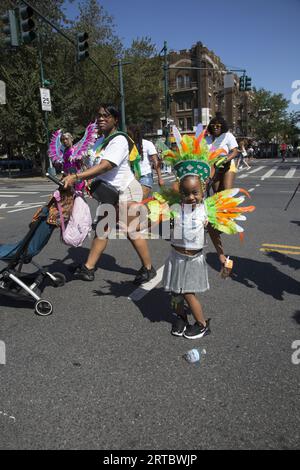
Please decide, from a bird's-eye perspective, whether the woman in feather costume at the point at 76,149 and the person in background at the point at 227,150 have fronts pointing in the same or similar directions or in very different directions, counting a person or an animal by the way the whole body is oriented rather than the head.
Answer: same or similar directions

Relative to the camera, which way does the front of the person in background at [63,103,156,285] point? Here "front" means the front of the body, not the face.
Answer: to the viewer's left

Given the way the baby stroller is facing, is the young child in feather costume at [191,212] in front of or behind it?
behind

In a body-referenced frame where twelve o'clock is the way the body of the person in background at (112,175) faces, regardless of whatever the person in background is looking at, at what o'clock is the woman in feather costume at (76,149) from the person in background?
The woman in feather costume is roughly at 2 o'clock from the person in background.

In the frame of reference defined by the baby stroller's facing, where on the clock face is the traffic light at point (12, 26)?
The traffic light is roughly at 3 o'clock from the baby stroller.

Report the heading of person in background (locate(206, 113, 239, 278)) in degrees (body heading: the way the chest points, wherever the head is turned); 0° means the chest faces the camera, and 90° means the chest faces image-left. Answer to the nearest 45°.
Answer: approximately 45°

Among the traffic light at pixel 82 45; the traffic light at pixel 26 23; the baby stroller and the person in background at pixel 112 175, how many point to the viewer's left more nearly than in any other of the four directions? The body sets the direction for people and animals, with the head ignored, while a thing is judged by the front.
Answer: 2

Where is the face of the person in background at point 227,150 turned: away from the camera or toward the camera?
toward the camera

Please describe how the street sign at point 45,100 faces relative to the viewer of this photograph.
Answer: facing the viewer

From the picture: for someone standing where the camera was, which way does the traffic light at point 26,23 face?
facing the viewer and to the right of the viewer

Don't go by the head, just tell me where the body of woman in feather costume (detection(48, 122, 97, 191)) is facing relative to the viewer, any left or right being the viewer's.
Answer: facing the viewer and to the left of the viewer

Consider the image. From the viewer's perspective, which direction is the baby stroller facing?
to the viewer's left

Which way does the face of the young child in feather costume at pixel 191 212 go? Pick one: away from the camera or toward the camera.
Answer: toward the camera

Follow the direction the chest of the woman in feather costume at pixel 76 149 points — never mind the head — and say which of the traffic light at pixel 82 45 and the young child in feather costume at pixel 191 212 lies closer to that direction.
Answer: the young child in feather costume

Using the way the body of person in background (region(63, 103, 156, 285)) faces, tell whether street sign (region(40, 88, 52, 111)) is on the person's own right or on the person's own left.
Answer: on the person's own right
